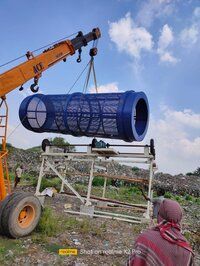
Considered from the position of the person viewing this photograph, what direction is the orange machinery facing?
facing away from the viewer and to the right of the viewer
